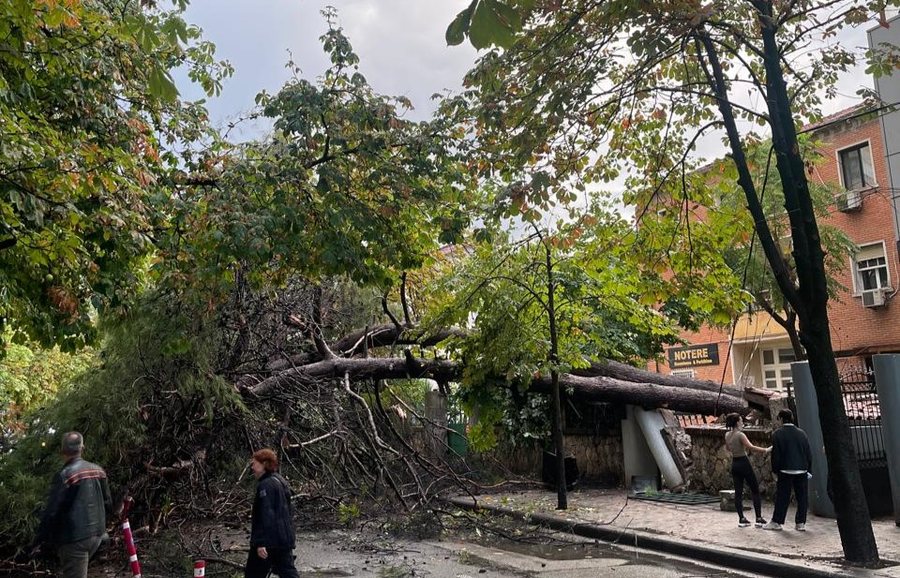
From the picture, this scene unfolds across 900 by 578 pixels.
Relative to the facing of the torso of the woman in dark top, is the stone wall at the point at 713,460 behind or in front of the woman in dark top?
behind

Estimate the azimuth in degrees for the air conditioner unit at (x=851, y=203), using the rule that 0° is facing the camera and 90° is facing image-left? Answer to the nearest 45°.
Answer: approximately 45°

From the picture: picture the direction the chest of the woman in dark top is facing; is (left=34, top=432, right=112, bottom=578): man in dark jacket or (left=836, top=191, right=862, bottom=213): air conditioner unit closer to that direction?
the man in dark jacket

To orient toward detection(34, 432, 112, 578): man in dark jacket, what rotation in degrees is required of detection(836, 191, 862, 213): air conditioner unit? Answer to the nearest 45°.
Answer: approximately 45° to its left

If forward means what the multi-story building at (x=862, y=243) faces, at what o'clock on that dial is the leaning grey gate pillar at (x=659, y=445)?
The leaning grey gate pillar is roughly at 11 o'clock from the multi-story building.
